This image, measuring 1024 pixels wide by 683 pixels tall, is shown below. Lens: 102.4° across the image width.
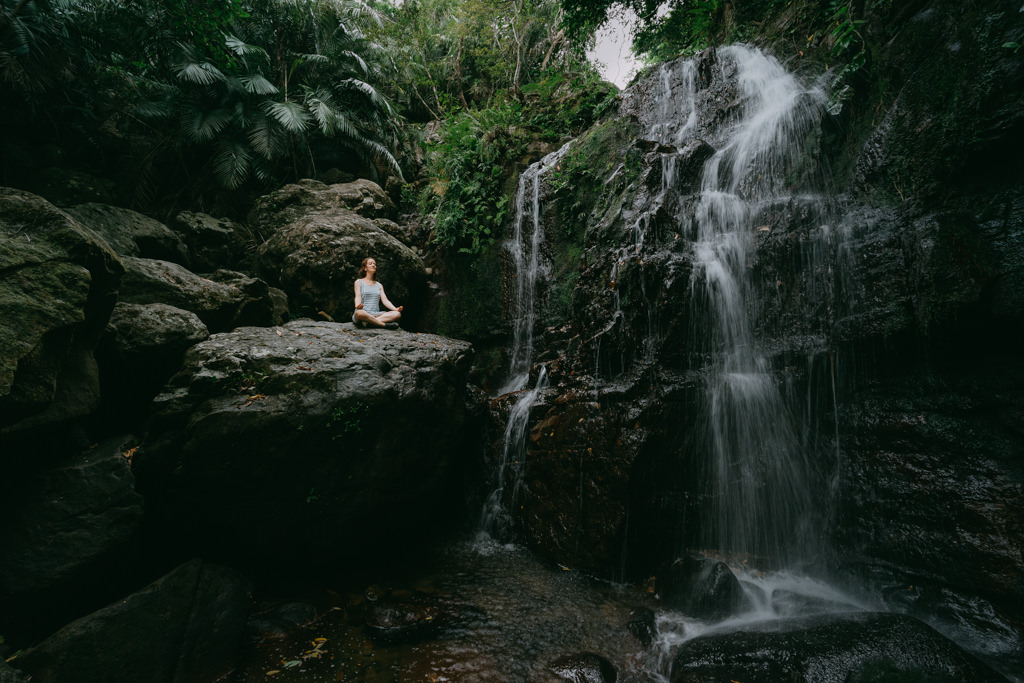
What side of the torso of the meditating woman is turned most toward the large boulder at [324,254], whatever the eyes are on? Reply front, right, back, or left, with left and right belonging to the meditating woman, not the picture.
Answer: back

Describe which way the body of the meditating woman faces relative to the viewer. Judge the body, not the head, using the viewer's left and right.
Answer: facing the viewer and to the right of the viewer

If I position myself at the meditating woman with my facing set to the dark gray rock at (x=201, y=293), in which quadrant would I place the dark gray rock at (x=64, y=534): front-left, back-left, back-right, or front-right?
front-left

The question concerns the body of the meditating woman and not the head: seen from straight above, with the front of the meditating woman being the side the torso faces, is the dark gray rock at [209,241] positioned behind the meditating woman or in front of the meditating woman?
behind

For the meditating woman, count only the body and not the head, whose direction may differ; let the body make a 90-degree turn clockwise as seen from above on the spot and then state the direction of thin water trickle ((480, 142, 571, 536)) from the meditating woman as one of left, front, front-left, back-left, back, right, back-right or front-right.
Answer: back-left

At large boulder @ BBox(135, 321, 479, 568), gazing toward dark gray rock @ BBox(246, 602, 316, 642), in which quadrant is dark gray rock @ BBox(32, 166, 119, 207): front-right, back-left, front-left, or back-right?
back-right

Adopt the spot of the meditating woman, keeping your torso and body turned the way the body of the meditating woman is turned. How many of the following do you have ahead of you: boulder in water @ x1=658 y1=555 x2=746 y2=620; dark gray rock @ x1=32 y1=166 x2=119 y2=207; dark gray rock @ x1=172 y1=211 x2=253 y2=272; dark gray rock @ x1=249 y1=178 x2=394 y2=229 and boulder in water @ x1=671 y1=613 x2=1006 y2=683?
2

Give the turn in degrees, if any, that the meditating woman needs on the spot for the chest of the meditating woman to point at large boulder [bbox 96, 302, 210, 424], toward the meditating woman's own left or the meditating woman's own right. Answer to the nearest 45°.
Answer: approximately 90° to the meditating woman's own right

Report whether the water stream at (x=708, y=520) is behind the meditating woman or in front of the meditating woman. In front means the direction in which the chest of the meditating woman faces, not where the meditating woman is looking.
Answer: in front

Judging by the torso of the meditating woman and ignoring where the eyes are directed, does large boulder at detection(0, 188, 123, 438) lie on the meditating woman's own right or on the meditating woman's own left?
on the meditating woman's own right

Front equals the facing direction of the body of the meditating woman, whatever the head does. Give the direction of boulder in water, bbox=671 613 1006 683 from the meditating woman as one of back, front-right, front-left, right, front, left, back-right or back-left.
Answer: front

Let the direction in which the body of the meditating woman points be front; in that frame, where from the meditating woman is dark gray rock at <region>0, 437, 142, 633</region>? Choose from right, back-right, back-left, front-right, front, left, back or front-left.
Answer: right

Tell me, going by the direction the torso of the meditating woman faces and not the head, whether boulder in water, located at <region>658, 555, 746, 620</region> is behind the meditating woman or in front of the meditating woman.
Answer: in front
